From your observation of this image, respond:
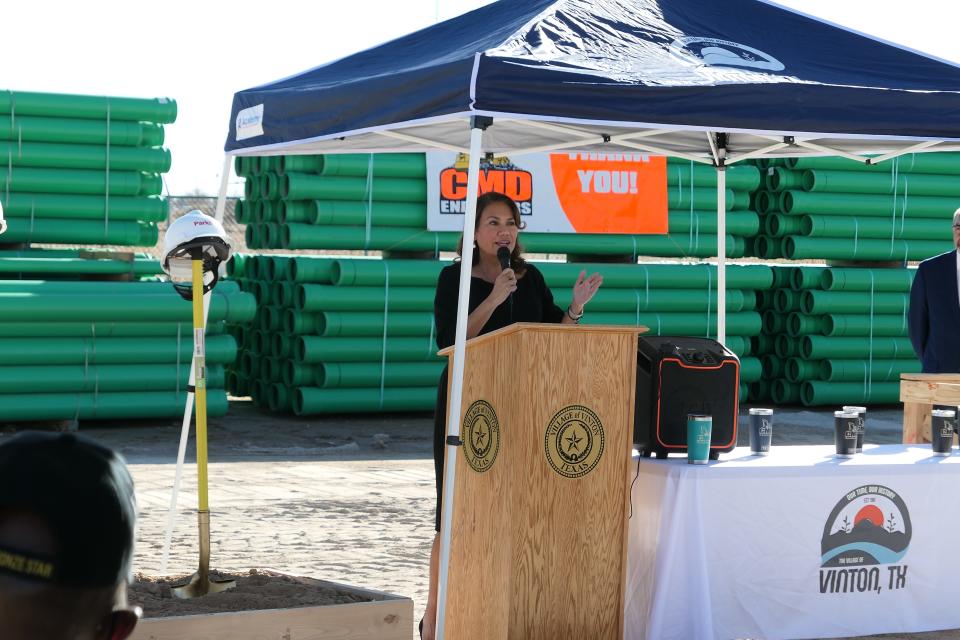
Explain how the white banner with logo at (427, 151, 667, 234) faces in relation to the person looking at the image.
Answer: facing the viewer

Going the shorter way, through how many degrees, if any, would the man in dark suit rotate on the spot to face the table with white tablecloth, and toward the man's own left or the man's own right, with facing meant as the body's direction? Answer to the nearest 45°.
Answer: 0° — they already face it

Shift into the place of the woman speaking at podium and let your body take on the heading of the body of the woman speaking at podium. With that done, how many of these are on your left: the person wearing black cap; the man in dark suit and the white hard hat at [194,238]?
1

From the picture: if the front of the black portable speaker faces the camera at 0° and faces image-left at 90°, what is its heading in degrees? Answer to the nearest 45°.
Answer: approximately 0°

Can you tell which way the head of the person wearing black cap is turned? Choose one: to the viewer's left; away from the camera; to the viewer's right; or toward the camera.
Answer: away from the camera

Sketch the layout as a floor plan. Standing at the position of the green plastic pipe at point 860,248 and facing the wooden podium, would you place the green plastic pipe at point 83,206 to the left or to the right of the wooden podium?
right

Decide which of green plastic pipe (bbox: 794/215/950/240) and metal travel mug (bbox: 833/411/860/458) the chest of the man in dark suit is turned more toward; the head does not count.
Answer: the metal travel mug

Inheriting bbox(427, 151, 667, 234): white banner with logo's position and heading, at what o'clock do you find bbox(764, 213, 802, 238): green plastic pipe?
The green plastic pipe is roughly at 8 o'clock from the white banner with logo.

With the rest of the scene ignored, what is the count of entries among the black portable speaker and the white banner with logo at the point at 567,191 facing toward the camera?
2
